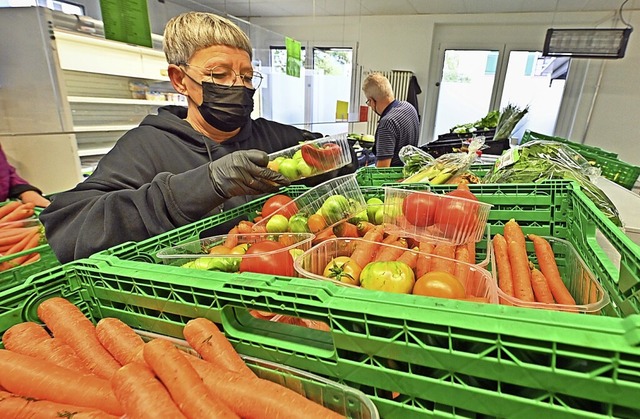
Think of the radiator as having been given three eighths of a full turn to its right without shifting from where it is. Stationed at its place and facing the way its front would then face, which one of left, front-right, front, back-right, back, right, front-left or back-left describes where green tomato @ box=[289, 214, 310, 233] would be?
back-left

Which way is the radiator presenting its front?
toward the camera

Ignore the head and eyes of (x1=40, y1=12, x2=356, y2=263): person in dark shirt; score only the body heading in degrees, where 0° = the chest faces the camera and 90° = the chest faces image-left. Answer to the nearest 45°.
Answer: approximately 315°

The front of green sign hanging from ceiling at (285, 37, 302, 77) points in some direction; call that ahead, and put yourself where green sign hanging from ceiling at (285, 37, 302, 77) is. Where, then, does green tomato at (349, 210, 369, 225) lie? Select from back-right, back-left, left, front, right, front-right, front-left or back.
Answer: front-right

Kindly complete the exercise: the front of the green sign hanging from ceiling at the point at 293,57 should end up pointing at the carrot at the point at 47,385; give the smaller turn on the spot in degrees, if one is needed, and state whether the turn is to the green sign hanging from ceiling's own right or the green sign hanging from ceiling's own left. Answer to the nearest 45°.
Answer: approximately 45° to the green sign hanging from ceiling's own right

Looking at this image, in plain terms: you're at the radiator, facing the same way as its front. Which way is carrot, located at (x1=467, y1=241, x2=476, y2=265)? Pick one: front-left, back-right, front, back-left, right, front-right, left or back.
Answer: front

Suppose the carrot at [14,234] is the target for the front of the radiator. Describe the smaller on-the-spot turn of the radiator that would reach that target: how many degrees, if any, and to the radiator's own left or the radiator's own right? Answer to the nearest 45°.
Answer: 0° — it already faces it

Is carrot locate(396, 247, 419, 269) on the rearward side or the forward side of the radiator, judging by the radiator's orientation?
on the forward side

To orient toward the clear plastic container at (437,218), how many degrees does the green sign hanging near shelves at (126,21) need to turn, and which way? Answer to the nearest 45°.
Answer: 0° — it already faces it

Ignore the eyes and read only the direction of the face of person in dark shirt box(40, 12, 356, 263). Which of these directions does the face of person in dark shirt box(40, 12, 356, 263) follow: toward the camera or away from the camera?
toward the camera

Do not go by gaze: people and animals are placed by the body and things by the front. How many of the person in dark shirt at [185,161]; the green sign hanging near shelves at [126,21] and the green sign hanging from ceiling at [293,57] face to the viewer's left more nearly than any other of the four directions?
0

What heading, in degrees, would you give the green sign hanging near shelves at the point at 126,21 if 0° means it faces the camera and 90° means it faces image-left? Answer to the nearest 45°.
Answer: approximately 315°

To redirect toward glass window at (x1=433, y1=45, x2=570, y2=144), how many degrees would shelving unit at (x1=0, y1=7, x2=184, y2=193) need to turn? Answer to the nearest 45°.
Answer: approximately 45° to its left

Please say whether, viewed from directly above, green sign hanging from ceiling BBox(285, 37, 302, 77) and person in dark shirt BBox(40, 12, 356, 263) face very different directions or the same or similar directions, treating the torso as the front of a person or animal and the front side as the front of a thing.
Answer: same or similar directions

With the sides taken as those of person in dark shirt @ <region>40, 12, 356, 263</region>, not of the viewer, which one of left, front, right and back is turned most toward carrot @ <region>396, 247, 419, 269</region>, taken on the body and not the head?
front

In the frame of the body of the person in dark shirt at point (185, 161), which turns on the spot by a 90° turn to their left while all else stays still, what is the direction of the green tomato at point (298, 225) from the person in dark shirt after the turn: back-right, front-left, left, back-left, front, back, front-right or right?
right
